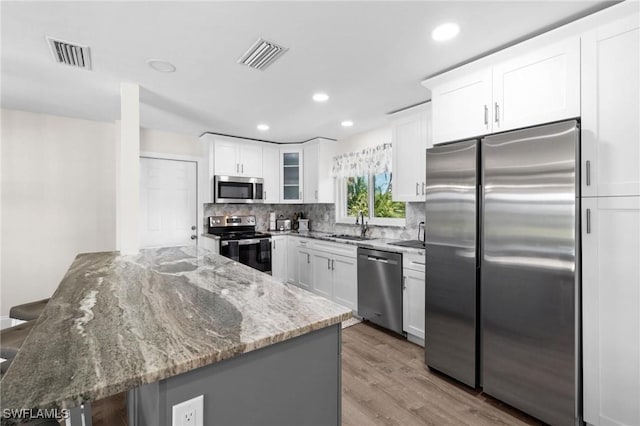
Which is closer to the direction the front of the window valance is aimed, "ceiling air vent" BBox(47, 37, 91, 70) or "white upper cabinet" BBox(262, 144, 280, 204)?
the ceiling air vent

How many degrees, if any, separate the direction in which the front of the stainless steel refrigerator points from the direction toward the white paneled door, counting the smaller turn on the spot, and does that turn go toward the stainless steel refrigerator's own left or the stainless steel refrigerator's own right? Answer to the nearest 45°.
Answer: approximately 45° to the stainless steel refrigerator's own right

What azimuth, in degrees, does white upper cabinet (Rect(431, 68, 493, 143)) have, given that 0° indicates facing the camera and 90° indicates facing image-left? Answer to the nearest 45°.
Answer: approximately 45°

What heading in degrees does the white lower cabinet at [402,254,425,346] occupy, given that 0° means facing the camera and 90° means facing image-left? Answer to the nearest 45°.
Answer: approximately 45°

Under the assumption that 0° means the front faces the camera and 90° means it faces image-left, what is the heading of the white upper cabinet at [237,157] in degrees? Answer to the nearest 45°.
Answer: approximately 315°

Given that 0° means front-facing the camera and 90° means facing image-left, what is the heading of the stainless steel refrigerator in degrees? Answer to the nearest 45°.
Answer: approximately 45°

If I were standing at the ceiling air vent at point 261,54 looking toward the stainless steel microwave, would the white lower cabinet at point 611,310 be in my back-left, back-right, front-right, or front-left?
back-right

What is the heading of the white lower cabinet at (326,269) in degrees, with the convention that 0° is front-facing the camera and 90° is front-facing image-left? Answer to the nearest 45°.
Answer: approximately 45°
